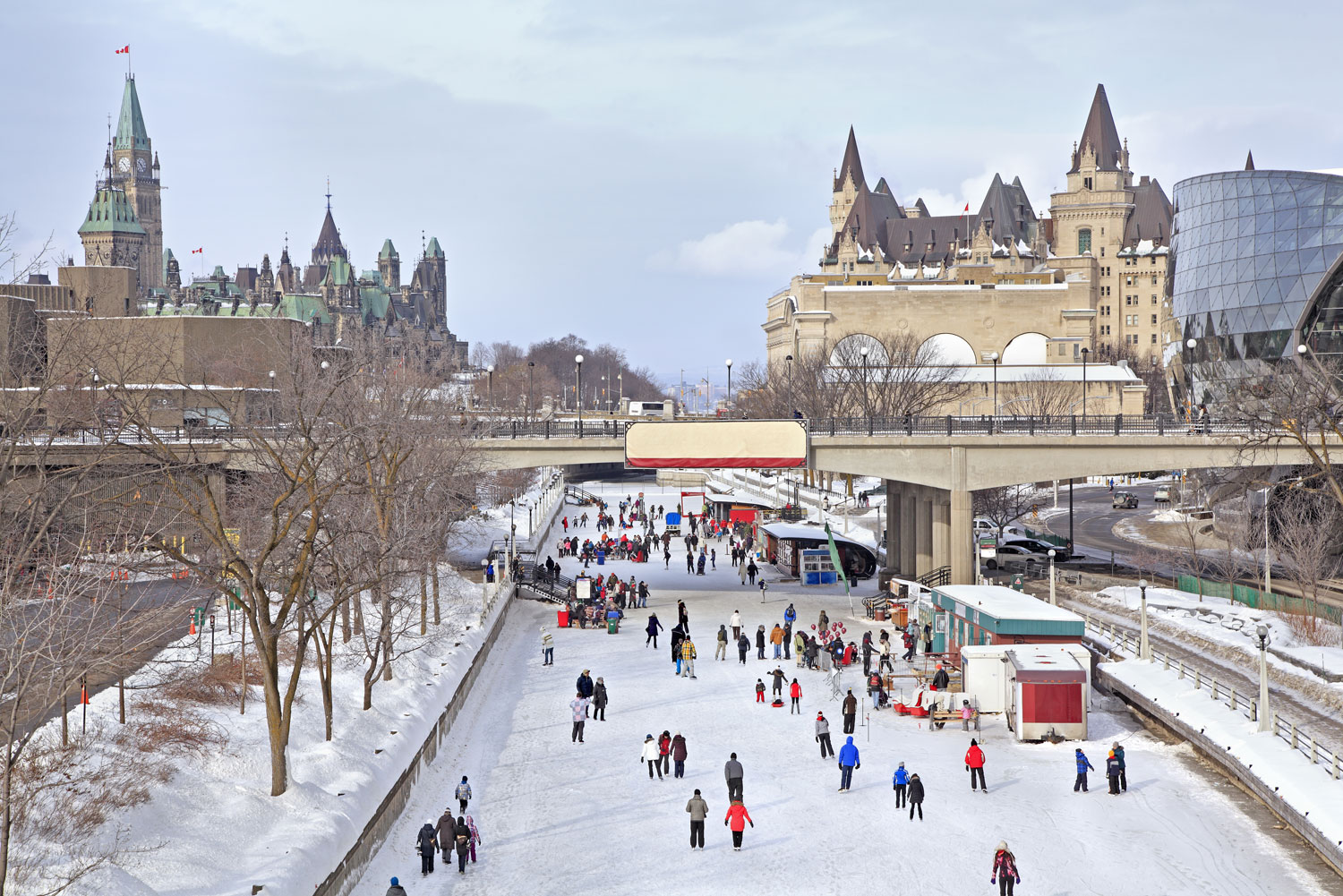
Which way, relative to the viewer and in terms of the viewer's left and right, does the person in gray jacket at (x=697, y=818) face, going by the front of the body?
facing away from the viewer

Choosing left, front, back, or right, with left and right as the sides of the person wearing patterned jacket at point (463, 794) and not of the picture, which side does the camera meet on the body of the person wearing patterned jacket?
back

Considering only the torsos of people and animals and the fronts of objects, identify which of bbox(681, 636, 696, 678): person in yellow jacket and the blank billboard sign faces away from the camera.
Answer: the person in yellow jacket

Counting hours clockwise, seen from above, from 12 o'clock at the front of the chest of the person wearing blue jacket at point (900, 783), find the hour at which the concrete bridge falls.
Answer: The concrete bridge is roughly at 12 o'clock from the person wearing blue jacket.

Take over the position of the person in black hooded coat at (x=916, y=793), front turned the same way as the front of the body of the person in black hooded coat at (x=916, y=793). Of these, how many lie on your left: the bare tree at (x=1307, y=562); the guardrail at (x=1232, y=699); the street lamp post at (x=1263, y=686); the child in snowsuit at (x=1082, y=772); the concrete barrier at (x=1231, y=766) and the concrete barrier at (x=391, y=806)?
1

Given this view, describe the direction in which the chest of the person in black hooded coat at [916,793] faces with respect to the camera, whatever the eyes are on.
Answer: away from the camera

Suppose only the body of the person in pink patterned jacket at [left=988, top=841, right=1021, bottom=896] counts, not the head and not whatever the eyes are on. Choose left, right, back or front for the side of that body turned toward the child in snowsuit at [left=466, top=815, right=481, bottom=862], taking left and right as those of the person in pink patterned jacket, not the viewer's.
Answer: left

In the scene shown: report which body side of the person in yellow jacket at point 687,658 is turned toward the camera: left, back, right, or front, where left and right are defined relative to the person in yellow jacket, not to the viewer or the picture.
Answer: back

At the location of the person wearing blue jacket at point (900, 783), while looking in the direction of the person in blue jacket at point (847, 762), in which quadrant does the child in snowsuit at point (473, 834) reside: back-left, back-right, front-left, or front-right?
front-left

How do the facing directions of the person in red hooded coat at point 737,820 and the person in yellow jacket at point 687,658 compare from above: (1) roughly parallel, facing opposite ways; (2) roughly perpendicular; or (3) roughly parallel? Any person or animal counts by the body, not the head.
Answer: roughly parallel

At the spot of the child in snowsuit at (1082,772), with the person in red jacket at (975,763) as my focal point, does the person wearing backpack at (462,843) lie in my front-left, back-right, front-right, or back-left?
front-left

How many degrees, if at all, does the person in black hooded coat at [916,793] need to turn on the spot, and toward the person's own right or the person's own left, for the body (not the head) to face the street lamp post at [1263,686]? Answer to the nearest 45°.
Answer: approximately 45° to the person's own right

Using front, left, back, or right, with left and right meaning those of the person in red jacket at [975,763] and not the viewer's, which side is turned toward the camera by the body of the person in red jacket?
back

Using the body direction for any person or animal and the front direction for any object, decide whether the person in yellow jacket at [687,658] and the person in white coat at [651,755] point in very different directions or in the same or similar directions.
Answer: same or similar directions

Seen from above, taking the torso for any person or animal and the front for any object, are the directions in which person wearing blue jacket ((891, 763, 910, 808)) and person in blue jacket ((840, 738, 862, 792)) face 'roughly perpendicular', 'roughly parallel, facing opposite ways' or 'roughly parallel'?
roughly parallel

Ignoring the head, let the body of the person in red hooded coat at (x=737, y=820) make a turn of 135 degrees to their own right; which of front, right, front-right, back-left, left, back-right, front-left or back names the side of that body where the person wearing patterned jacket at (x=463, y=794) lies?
back-right

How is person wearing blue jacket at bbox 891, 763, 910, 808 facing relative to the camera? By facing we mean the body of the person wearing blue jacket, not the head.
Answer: away from the camera
